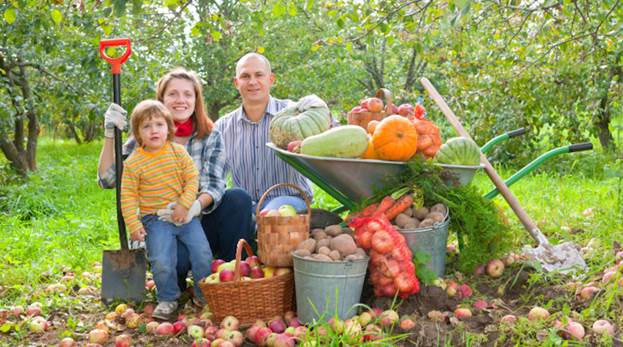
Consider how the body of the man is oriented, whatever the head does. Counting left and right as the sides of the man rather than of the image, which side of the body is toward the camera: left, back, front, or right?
front

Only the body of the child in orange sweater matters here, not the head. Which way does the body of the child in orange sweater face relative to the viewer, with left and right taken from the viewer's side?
facing the viewer

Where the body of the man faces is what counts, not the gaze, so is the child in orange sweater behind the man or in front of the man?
in front

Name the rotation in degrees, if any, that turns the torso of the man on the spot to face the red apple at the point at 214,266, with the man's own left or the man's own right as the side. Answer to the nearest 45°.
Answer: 0° — they already face it

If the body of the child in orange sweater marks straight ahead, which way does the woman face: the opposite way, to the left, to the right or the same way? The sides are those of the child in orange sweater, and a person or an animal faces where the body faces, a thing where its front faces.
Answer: the same way

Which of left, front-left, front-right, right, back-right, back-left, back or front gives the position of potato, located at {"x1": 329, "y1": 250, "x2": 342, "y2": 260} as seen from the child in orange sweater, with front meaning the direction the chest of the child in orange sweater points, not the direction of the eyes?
front-left

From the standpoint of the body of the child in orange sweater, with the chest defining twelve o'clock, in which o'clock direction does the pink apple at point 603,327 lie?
The pink apple is roughly at 10 o'clock from the child in orange sweater.

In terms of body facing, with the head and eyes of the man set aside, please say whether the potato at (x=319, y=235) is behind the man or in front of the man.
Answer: in front

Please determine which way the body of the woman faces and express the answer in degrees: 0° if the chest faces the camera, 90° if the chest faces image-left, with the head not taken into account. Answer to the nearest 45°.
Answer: approximately 0°

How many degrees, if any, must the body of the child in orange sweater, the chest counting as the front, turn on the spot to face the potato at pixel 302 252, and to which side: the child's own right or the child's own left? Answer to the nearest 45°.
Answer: approximately 45° to the child's own left

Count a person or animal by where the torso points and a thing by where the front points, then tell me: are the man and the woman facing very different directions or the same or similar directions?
same or similar directions

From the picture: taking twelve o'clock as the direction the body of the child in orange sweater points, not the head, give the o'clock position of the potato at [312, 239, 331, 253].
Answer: The potato is roughly at 10 o'clock from the child in orange sweater.

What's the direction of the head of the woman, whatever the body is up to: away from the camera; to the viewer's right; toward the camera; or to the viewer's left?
toward the camera

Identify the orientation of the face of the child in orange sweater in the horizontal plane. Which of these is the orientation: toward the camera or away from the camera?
toward the camera

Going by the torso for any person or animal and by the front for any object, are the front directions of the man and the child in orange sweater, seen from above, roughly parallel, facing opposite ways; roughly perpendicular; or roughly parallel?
roughly parallel
